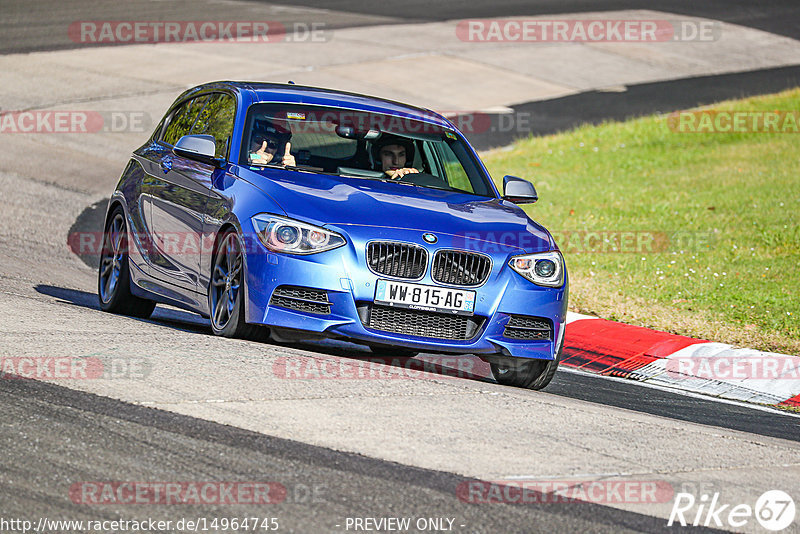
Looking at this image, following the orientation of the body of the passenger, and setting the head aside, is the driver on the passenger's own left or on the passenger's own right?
on the passenger's own left

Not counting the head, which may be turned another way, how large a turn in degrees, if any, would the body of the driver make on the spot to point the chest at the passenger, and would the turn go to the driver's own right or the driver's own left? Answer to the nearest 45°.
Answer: approximately 135° to the driver's own right

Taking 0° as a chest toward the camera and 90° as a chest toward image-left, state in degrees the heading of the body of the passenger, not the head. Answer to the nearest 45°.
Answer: approximately 315°

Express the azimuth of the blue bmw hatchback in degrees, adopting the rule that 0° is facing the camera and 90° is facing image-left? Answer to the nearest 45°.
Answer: approximately 315°
